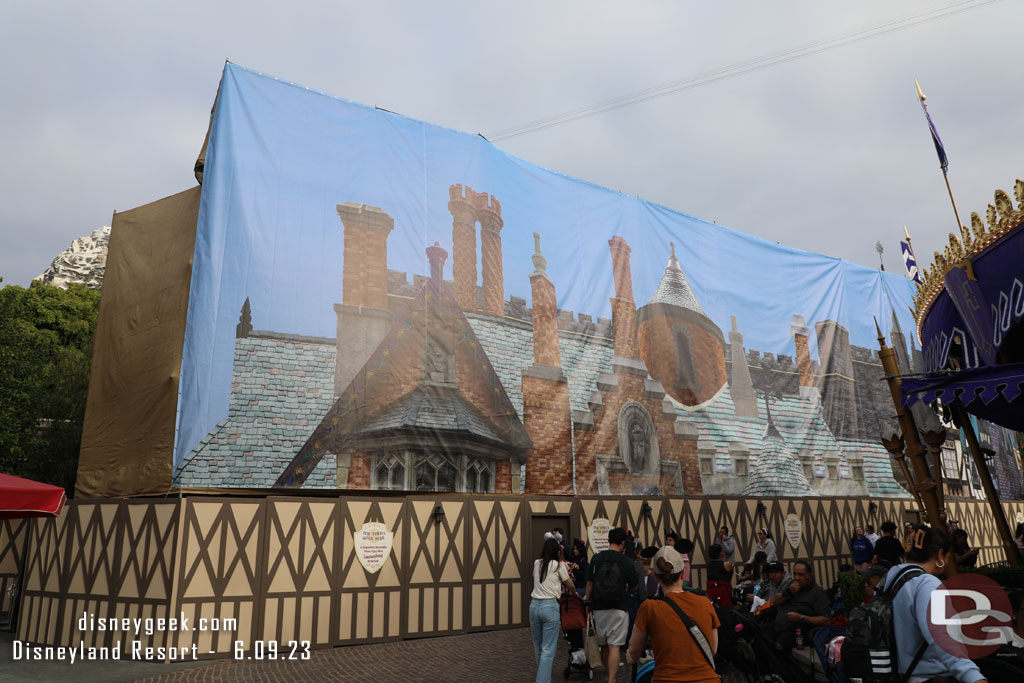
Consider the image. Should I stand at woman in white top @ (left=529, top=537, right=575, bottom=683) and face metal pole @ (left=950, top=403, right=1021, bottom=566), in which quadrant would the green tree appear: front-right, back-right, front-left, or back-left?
back-left

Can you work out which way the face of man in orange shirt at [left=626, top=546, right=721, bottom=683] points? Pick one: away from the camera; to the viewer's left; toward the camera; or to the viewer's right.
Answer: away from the camera

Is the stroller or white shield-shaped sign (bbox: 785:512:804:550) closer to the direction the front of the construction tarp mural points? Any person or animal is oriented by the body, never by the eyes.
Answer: the stroller

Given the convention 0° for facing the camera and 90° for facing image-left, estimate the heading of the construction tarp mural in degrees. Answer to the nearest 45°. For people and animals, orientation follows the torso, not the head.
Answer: approximately 315°

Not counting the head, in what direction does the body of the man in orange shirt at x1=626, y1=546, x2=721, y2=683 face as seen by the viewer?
away from the camera

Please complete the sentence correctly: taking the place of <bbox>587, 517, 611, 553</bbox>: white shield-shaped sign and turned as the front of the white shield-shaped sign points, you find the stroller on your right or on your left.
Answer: on your right

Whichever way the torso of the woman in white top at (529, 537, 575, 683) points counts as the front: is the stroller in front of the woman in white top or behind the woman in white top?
in front
